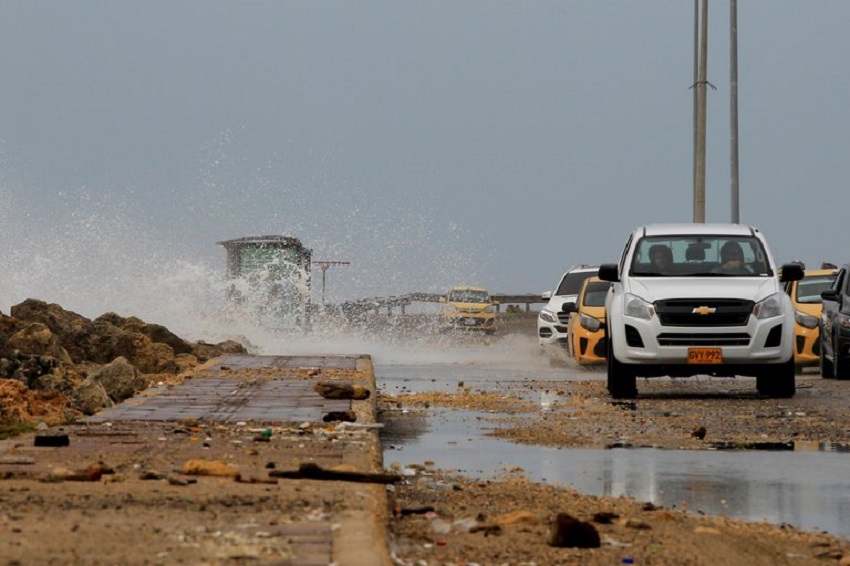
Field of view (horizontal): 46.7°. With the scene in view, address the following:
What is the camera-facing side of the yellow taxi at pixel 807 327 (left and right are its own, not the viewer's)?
front

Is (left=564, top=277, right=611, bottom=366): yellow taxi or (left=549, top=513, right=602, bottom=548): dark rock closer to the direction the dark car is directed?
the dark rock

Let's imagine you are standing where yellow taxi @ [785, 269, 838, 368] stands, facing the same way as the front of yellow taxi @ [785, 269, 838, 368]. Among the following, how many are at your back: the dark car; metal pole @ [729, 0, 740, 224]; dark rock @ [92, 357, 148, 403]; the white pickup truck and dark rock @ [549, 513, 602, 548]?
1

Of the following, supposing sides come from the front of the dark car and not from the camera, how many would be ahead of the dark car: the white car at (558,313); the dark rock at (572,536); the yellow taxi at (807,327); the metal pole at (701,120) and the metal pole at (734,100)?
1

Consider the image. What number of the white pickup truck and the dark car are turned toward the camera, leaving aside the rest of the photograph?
2

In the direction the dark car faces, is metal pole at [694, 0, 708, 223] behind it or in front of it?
behind

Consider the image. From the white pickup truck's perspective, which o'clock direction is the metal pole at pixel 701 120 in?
The metal pole is roughly at 6 o'clock from the white pickup truck.

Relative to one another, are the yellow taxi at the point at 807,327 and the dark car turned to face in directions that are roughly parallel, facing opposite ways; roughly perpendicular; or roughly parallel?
roughly parallel

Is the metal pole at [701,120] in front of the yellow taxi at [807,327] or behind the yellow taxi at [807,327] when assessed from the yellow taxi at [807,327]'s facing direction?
behind

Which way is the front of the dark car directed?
toward the camera

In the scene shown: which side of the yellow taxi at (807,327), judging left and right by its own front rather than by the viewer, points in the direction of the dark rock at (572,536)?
front

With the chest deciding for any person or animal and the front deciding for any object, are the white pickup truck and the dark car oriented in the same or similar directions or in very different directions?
same or similar directions

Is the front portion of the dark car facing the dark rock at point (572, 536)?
yes

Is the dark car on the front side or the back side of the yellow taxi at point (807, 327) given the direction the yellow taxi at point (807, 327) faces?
on the front side
